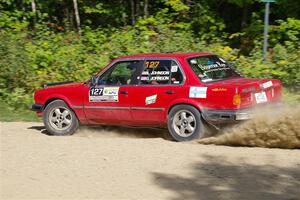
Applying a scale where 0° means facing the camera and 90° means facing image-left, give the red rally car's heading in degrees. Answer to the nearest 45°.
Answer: approximately 135°

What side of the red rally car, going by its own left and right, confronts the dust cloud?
back
